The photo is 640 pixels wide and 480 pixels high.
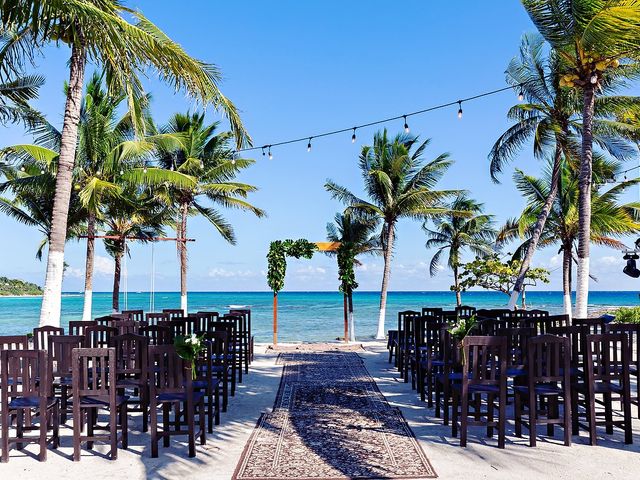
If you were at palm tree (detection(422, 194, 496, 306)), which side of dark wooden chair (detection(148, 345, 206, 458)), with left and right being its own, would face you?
front

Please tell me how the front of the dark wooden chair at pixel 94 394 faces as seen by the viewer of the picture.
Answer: facing away from the viewer

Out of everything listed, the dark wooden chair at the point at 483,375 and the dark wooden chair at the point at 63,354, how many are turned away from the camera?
2

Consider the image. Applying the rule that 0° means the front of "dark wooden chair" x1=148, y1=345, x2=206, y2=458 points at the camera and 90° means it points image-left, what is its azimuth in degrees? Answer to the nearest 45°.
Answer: approximately 225°

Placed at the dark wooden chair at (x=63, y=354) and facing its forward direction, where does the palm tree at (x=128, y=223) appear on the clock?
The palm tree is roughly at 12 o'clock from the dark wooden chair.

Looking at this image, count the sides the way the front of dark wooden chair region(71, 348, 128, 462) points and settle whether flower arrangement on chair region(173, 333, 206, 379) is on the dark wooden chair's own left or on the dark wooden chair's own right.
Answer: on the dark wooden chair's own right

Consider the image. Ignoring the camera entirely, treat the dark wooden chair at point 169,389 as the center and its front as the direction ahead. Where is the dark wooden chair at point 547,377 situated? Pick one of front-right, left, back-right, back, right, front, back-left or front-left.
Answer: front-right

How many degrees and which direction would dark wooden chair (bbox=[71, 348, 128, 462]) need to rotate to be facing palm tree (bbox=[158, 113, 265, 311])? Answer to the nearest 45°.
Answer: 0° — it already faces it

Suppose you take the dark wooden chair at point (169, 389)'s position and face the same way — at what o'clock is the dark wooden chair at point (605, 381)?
the dark wooden chair at point (605, 381) is roughly at 2 o'clock from the dark wooden chair at point (169, 389).

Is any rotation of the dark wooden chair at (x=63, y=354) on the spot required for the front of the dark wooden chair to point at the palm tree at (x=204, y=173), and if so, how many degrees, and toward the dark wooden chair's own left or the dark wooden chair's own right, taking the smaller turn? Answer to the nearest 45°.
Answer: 0° — it already faces it

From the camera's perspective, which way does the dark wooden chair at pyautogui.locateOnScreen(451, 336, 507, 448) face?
away from the camera

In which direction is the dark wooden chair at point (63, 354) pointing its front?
away from the camera

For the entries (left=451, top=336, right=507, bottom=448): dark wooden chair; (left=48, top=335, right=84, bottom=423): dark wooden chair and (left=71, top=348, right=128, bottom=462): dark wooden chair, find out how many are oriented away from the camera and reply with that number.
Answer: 3

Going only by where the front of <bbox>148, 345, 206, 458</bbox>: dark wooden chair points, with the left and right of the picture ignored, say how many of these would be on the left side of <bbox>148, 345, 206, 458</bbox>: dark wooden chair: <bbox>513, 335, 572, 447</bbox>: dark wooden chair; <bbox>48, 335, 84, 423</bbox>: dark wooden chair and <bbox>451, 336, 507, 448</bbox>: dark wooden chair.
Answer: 1

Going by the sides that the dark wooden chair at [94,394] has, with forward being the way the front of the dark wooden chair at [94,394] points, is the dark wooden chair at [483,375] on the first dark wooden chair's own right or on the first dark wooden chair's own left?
on the first dark wooden chair's own right

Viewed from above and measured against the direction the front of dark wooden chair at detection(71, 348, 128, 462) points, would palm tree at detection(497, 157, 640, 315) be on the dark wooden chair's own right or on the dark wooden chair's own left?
on the dark wooden chair's own right
